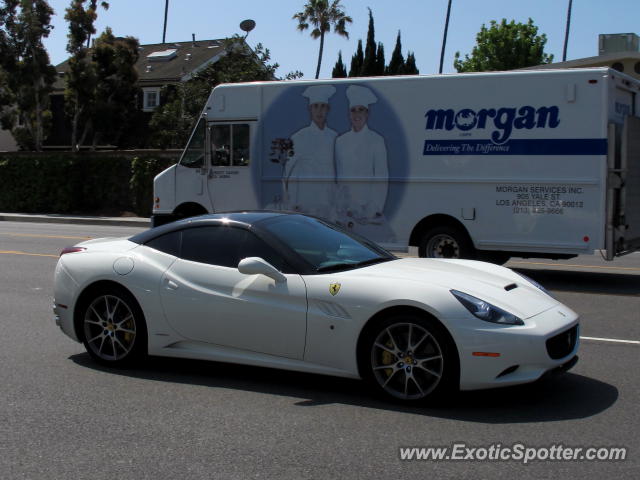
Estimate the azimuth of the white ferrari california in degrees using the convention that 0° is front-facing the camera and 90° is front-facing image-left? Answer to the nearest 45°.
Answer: approximately 315°

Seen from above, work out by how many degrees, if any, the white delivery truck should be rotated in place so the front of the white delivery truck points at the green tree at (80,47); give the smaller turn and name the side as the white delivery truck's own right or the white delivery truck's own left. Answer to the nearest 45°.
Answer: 0° — it already faces it

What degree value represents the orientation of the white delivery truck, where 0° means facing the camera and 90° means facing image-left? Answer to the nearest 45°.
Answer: approximately 135°

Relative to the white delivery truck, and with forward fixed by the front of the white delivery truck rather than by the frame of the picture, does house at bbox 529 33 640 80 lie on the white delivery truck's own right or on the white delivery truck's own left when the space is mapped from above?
on the white delivery truck's own right

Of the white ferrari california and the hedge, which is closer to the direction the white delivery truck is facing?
the hedge

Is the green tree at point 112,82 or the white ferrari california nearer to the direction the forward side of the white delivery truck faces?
the green tree

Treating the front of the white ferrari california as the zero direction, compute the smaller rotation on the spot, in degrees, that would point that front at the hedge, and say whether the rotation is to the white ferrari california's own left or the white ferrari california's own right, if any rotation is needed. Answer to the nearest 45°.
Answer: approximately 135° to the white ferrari california's own left

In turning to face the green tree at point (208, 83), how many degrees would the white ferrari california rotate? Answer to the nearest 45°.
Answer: approximately 135° to its left

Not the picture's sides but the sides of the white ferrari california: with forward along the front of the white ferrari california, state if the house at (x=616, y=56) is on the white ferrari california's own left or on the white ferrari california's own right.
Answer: on the white ferrari california's own left

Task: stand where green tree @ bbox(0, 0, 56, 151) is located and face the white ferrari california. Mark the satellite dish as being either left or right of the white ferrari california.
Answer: left

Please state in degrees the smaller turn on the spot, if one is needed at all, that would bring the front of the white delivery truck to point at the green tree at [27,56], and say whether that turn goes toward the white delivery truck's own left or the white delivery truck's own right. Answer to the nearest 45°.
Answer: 0° — it already faces it

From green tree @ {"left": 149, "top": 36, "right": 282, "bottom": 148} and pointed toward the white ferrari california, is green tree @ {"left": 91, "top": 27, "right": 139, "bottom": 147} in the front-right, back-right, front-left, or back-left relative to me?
back-right

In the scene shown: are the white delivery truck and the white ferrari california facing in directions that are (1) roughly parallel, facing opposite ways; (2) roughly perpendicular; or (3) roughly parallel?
roughly parallel, facing opposite ways

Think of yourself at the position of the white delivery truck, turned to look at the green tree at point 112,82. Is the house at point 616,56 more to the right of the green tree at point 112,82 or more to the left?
right

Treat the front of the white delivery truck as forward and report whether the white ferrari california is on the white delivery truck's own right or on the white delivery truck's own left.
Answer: on the white delivery truck's own left

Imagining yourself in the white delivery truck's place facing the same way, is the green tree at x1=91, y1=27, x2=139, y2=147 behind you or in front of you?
in front
